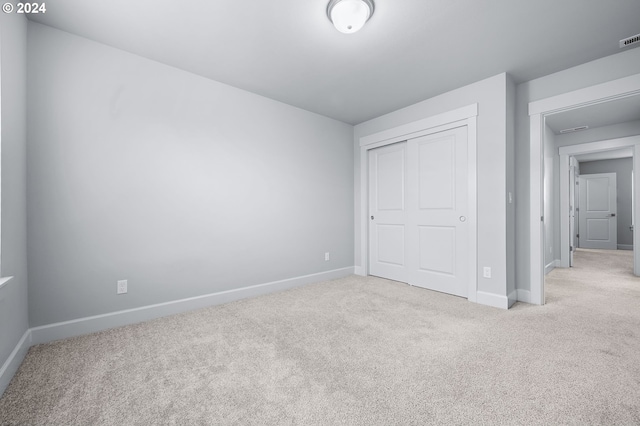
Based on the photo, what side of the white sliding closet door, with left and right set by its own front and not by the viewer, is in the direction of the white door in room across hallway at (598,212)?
back

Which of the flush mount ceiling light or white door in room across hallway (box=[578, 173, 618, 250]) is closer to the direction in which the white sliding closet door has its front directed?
the flush mount ceiling light

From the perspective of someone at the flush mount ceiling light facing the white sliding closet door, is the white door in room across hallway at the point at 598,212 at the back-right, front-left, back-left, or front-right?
front-right

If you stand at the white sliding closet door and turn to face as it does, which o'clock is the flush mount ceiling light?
The flush mount ceiling light is roughly at 11 o'clock from the white sliding closet door.

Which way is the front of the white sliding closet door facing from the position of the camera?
facing the viewer and to the left of the viewer
